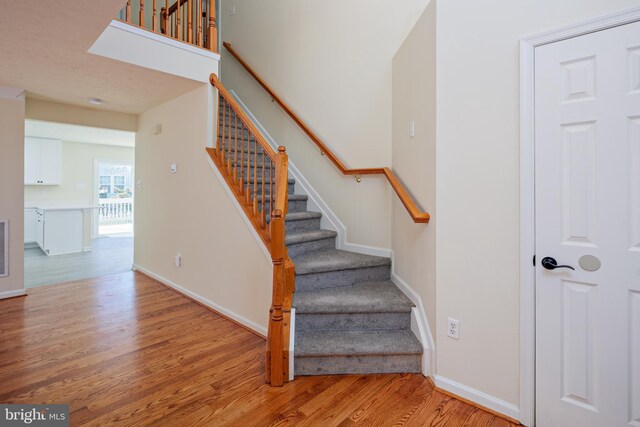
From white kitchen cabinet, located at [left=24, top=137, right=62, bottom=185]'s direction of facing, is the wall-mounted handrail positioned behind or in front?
in front

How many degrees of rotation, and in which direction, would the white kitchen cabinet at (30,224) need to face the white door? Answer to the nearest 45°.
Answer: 0° — it already faces it

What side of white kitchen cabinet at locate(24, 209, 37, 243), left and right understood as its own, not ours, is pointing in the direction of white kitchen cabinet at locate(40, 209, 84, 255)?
front
